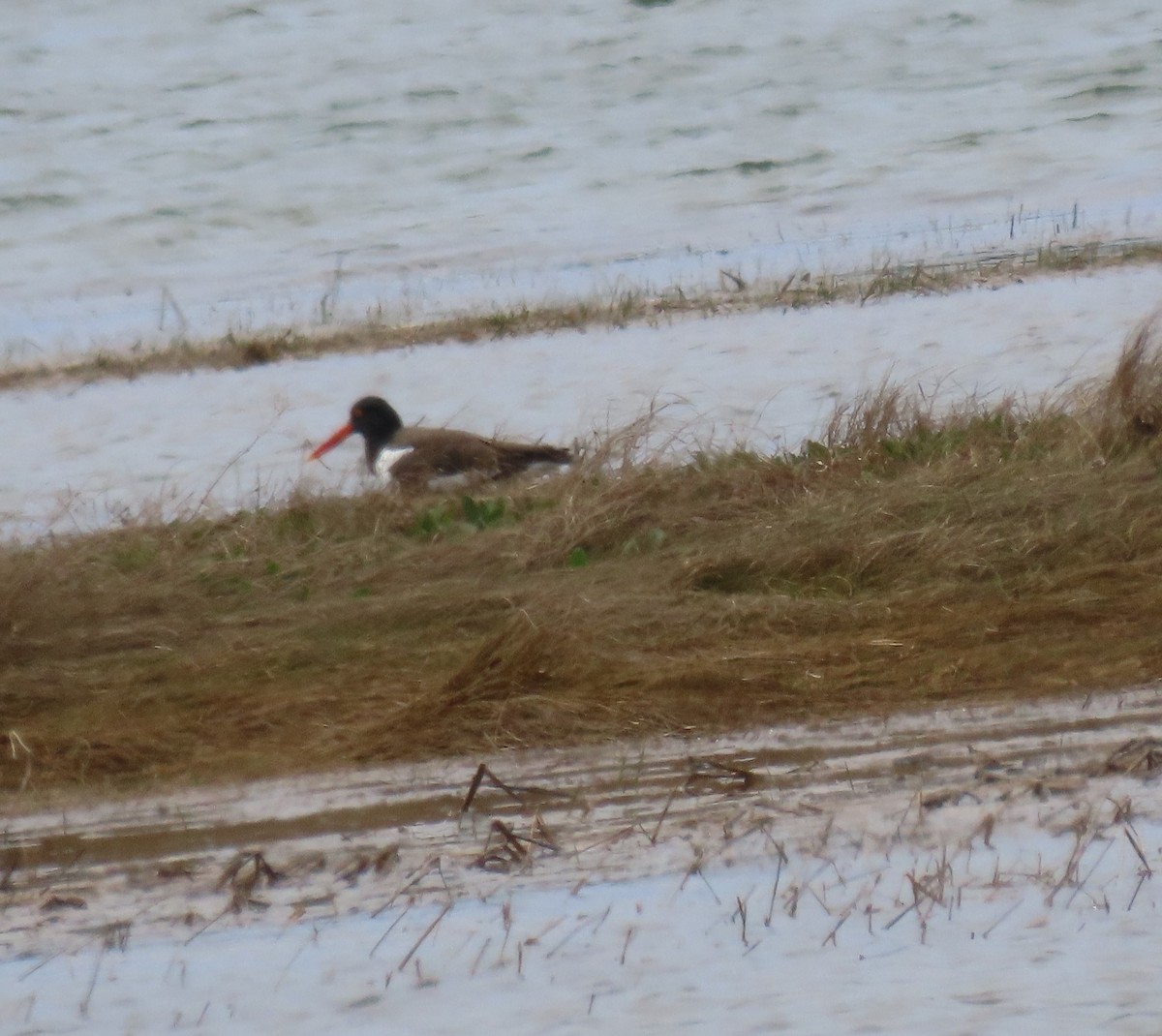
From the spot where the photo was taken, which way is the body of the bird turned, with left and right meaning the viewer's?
facing to the left of the viewer
